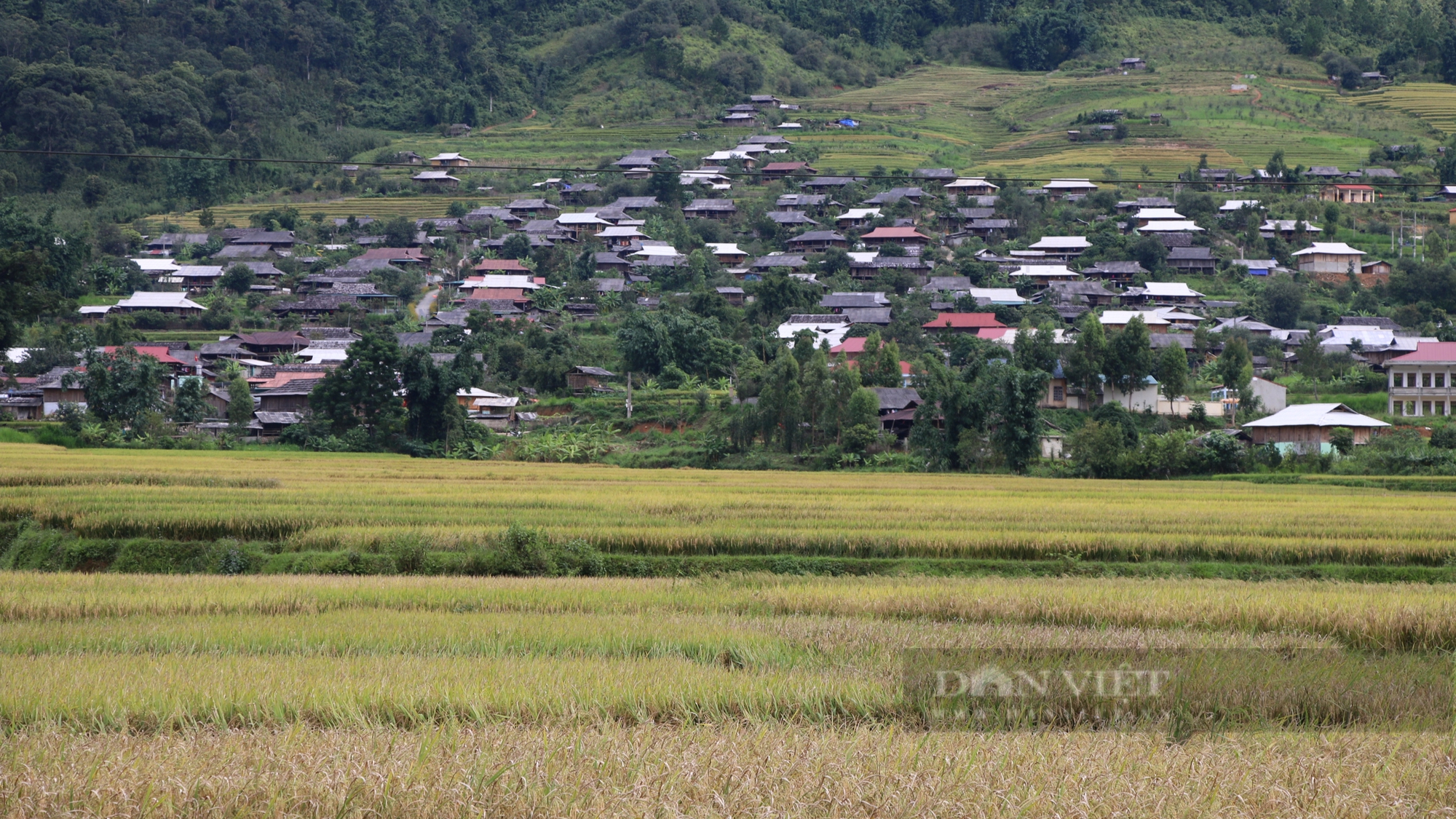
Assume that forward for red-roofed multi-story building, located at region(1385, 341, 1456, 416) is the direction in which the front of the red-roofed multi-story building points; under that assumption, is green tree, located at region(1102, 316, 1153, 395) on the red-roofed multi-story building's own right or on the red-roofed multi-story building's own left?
on the red-roofed multi-story building's own right

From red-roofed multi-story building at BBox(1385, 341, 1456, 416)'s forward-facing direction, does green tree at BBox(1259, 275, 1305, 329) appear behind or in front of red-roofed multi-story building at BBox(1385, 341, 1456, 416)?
behind

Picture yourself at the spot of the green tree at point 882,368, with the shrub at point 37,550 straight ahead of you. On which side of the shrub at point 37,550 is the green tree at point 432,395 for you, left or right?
right

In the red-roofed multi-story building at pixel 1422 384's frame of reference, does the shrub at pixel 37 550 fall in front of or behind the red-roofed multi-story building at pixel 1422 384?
in front

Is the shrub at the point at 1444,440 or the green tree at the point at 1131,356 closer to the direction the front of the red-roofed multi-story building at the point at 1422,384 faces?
the shrub

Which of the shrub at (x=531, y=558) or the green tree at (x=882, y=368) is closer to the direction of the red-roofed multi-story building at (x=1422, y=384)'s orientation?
the shrub

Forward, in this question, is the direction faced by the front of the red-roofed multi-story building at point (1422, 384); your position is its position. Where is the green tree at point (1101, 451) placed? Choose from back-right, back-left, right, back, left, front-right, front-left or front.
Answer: front-right

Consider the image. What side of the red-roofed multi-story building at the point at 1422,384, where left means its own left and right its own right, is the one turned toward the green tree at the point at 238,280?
right

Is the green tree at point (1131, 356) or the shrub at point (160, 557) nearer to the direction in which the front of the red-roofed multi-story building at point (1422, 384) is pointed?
the shrub

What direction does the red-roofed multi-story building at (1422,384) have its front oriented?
toward the camera

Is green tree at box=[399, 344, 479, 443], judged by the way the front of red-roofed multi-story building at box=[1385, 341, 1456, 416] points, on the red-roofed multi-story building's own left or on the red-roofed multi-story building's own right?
on the red-roofed multi-story building's own right

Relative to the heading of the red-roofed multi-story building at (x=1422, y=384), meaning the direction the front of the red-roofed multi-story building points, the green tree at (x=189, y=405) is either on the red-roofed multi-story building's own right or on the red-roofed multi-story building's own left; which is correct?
on the red-roofed multi-story building's own right

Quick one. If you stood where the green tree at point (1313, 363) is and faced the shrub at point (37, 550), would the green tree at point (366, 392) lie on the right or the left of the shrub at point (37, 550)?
right
